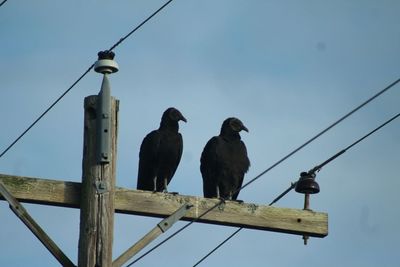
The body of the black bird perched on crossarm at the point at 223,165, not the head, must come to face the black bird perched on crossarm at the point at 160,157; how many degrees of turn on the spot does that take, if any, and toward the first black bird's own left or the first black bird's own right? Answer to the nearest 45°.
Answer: approximately 135° to the first black bird's own right

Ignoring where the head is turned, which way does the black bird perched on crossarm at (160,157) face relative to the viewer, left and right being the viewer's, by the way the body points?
facing the viewer and to the right of the viewer

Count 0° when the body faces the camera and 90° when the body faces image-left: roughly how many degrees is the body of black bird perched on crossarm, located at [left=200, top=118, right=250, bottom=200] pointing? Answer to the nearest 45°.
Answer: approximately 315°

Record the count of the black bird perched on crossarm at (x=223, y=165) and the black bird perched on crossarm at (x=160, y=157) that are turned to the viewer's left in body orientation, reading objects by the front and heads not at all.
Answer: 0

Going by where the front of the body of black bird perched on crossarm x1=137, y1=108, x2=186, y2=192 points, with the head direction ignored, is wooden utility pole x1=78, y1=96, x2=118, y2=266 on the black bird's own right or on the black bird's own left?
on the black bird's own right

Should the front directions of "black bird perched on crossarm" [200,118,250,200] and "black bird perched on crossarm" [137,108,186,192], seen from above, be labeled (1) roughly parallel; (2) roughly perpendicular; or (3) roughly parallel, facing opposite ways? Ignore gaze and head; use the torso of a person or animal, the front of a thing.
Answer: roughly parallel
